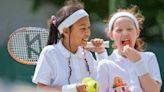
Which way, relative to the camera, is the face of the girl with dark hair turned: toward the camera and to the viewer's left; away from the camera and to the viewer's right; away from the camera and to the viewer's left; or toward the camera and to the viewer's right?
toward the camera and to the viewer's right

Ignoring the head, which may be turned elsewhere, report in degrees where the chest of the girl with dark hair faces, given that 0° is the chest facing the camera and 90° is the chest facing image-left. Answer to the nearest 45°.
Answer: approximately 315°
